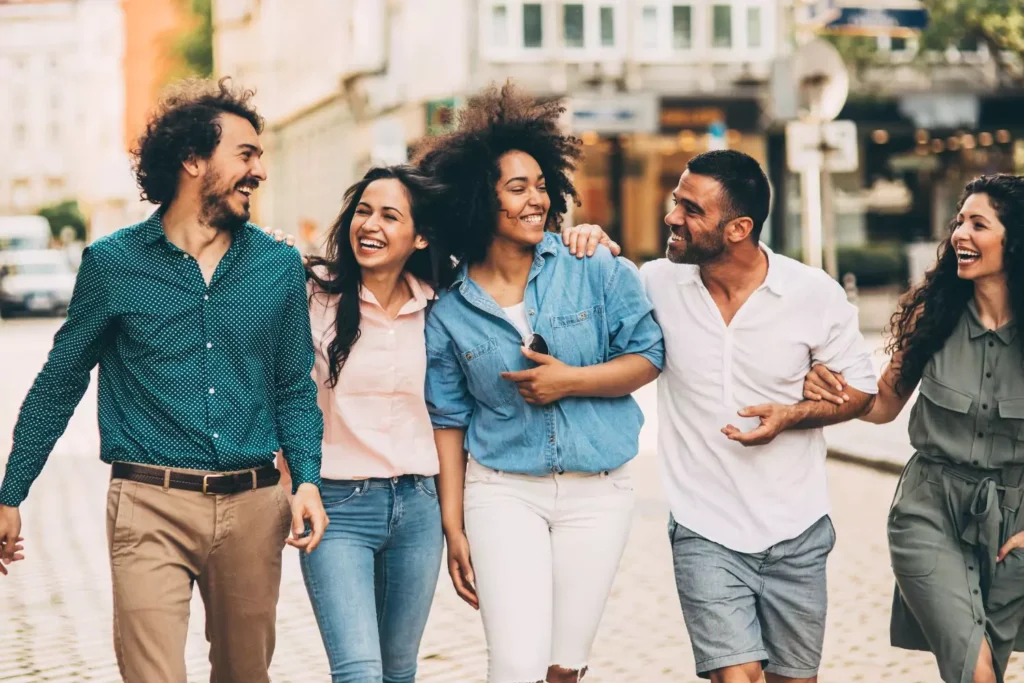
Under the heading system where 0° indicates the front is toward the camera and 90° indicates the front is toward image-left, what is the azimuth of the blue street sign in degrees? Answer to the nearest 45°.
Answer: approximately 0°

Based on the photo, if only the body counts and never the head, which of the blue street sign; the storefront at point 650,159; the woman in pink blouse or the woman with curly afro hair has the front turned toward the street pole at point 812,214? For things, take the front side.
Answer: the storefront

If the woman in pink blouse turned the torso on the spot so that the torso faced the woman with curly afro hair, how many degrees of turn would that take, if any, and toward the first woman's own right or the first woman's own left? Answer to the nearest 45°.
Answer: approximately 90° to the first woman's own left

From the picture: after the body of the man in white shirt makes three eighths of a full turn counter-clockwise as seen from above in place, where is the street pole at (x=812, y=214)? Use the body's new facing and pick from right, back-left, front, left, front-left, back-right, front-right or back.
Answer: front-left

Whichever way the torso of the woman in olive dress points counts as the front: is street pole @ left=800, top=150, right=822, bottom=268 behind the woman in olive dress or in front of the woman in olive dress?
behind

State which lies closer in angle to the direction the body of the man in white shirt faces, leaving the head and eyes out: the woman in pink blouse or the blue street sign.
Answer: the woman in pink blouse

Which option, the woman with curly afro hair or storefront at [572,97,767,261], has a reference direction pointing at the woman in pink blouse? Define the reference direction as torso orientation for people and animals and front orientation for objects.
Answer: the storefront
